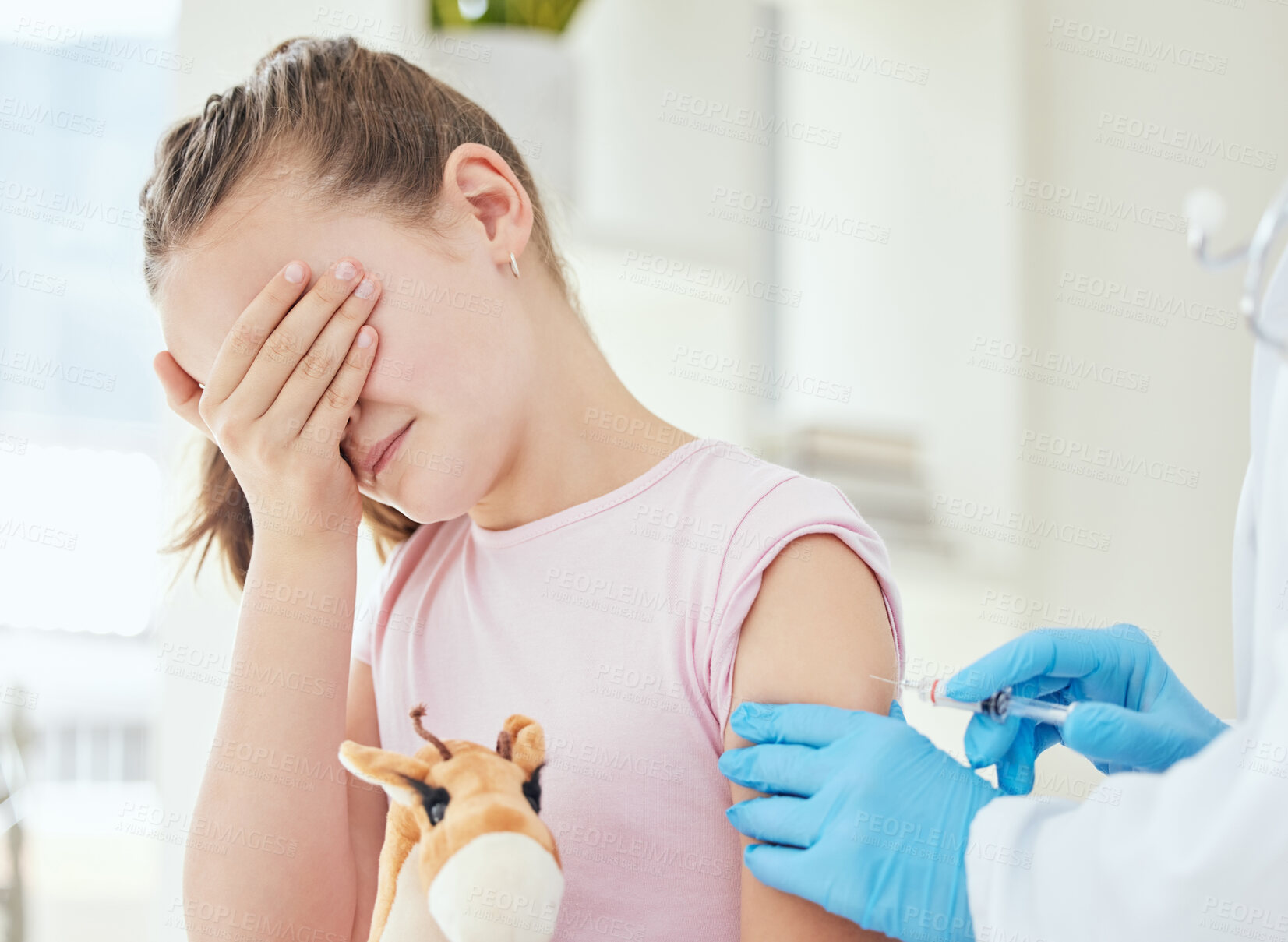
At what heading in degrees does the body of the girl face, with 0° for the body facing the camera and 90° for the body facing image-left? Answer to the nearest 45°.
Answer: approximately 45°

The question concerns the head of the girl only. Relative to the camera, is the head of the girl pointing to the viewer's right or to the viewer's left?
to the viewer's left

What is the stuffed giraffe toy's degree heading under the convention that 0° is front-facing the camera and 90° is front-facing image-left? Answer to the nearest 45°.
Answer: approximately 315°
